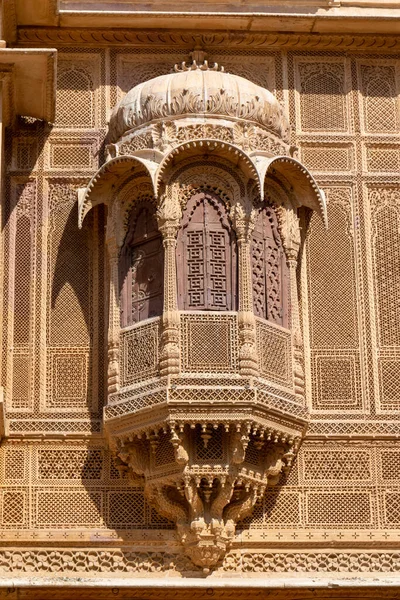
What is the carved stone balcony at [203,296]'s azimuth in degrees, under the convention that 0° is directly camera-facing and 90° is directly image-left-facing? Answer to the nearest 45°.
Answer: approximately 0°
